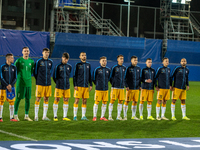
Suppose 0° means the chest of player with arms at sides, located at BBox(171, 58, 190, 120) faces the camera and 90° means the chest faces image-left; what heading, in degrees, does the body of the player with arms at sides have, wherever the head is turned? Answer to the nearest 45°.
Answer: approximately 315°

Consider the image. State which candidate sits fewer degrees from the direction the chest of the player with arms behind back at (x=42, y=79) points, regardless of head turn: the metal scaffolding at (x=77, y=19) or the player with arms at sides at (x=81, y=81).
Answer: the player with arms at sides

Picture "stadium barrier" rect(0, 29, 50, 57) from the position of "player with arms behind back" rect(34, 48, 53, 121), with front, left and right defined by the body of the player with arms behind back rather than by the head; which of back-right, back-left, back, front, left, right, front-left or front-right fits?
back-left

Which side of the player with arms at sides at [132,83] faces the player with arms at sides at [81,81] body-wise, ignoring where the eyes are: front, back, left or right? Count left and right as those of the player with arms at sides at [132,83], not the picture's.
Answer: right

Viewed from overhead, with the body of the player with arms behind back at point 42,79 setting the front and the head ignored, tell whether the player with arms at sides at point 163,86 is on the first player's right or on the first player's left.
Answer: on the first player's left

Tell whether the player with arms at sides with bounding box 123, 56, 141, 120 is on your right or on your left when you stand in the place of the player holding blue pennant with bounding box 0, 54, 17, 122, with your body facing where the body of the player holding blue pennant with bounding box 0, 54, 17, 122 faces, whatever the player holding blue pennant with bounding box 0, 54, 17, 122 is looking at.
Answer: on your left

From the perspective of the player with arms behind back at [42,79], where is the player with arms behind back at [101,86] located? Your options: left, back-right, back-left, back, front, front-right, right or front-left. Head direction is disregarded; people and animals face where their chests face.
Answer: front-left

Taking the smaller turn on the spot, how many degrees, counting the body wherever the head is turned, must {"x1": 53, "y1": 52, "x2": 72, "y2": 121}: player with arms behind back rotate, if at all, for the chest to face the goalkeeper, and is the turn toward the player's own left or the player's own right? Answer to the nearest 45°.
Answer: approximately 135° to the player's own right

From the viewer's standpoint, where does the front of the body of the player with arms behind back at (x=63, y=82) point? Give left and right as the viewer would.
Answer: facing the viewer and to the right of the viewer
